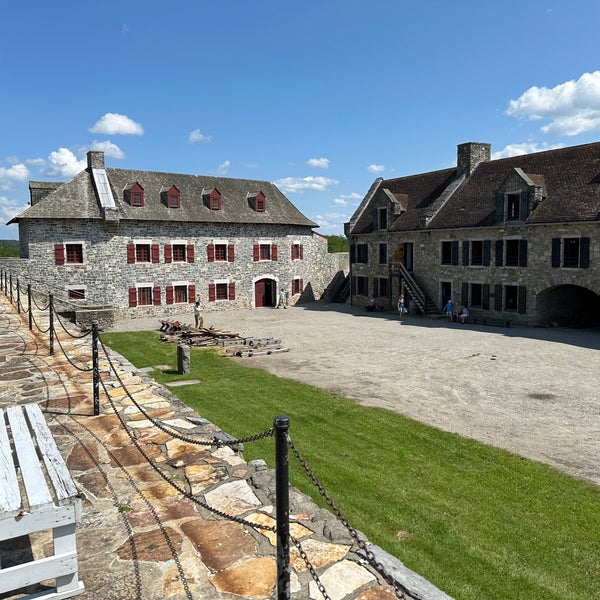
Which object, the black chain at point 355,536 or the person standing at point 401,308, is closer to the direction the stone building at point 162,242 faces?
the black chain

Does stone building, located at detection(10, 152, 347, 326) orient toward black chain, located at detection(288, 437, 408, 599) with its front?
yes

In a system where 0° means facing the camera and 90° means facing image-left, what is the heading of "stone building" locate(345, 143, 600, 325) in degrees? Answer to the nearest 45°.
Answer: approximately 45°

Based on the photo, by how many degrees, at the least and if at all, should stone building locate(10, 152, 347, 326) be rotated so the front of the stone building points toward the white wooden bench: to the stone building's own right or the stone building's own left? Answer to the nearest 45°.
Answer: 0° — it already faces it

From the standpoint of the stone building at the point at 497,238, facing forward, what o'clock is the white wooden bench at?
The white wooden bench is roughly at 11 o'clock from the stone building.
